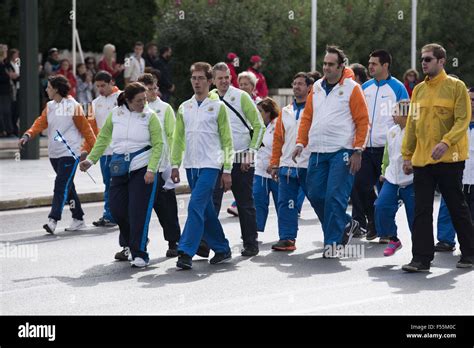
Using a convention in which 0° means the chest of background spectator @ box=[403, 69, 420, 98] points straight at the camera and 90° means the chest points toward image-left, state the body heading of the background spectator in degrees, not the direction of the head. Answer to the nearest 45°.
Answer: approximately 0°

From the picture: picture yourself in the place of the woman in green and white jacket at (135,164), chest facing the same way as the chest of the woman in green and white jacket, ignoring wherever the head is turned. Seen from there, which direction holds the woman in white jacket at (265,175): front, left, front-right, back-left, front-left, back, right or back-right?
back-left

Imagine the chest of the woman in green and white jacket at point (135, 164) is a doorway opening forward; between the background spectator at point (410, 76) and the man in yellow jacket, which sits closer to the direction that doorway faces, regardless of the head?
the man in yellow jacket

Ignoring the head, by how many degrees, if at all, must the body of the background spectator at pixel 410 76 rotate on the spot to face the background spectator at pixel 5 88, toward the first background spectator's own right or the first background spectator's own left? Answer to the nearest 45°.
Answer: approximately 90° to the first background spectator's own right

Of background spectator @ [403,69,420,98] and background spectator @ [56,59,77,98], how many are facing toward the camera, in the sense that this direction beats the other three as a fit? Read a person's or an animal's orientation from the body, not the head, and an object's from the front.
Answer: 2

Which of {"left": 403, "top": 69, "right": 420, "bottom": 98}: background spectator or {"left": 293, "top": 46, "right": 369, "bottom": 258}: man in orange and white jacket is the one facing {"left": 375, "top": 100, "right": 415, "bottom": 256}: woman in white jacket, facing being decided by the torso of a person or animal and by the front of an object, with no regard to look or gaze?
the background spectator
